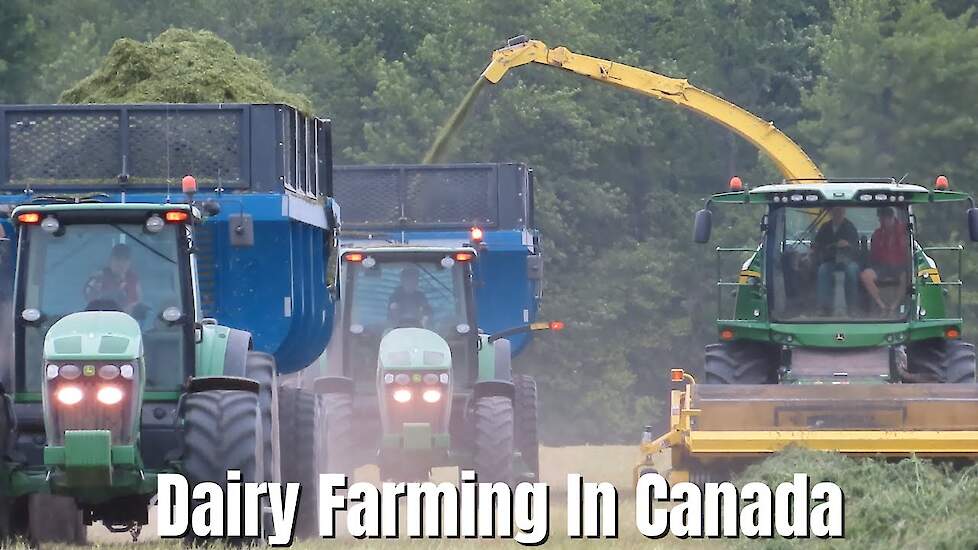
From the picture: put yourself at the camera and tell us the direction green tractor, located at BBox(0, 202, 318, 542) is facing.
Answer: facing the viewer

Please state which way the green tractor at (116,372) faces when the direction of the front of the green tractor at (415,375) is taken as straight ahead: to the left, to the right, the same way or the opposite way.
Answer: the same way

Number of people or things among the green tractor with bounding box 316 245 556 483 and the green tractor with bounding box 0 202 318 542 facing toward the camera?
2

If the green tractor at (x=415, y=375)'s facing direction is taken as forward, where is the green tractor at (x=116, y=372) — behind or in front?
in front

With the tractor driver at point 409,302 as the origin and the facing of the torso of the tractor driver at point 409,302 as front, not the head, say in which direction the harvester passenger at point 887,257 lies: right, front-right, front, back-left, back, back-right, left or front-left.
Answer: left

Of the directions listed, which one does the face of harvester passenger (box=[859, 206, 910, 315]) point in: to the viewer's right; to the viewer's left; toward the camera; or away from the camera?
toward the camera

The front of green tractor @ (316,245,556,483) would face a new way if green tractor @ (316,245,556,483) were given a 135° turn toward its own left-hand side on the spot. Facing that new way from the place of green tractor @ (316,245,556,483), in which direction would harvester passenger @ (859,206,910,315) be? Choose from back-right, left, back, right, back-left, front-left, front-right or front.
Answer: front-right

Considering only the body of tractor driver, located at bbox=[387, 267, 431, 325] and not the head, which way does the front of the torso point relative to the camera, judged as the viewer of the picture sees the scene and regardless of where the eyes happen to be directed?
toward the camera

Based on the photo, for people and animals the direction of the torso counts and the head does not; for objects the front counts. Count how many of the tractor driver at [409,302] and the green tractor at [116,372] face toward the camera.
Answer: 2

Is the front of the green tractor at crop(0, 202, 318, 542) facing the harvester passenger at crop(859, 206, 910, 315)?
no

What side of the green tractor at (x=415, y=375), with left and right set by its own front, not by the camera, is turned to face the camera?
front

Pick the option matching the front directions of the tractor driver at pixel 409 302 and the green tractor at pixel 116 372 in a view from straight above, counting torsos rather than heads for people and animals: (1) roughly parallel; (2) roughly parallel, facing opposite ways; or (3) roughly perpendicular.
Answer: roughly parallel
